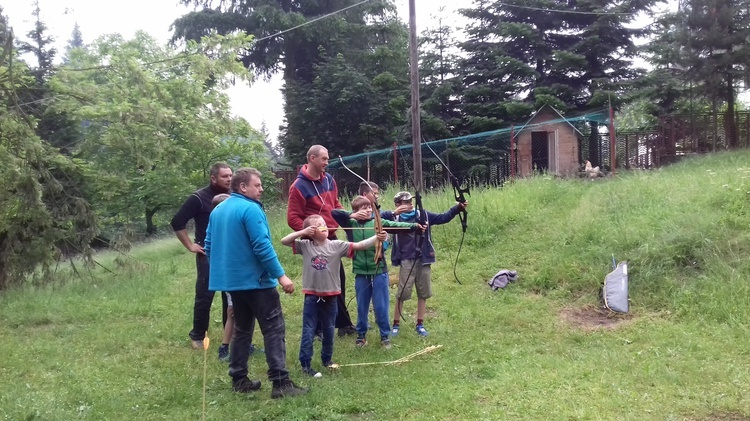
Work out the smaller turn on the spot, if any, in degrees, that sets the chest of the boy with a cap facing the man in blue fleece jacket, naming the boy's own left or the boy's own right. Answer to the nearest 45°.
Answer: approximately 45° to the boy's own right

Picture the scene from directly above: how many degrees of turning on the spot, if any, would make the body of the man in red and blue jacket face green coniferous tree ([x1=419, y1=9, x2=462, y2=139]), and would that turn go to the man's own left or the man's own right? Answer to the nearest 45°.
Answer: approximately 135° to the man's own left

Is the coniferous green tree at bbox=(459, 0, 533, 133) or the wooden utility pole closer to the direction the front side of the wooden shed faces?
the wooden utility pole

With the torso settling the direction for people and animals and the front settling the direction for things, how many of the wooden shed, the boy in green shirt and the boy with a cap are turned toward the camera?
3

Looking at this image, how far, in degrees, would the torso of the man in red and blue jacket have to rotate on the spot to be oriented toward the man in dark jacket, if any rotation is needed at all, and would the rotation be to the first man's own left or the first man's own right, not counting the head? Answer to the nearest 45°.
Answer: approximately 135° to the first man's own right

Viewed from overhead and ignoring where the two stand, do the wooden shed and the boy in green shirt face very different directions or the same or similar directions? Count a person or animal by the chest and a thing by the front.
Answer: same or similar directions

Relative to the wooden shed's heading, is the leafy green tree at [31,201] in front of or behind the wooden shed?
in front

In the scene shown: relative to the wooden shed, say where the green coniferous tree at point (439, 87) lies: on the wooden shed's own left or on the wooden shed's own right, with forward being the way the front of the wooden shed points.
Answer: on the wooden shed's own right

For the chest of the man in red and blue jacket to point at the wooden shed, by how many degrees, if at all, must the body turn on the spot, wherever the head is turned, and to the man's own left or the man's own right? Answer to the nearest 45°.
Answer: approximately 90° to the man's own left

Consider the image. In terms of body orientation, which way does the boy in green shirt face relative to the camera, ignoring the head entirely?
toward the camera

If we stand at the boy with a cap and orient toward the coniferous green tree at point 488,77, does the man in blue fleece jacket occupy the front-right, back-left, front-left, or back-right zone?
back-left

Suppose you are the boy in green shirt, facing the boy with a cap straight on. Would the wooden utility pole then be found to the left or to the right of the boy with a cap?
left

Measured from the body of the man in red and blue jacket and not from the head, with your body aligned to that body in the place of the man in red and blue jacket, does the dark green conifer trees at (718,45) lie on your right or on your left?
on your left

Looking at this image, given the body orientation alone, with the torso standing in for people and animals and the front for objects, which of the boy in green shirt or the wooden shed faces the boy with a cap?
the wooden shed

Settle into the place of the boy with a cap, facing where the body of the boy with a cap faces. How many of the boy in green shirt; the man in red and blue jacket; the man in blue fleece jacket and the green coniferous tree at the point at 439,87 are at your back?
1

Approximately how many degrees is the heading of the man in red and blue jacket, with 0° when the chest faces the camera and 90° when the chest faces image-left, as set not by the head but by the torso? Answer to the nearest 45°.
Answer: approximately 315°

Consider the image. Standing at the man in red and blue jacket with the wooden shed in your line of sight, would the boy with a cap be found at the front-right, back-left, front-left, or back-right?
front-right

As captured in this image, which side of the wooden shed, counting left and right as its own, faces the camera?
front
